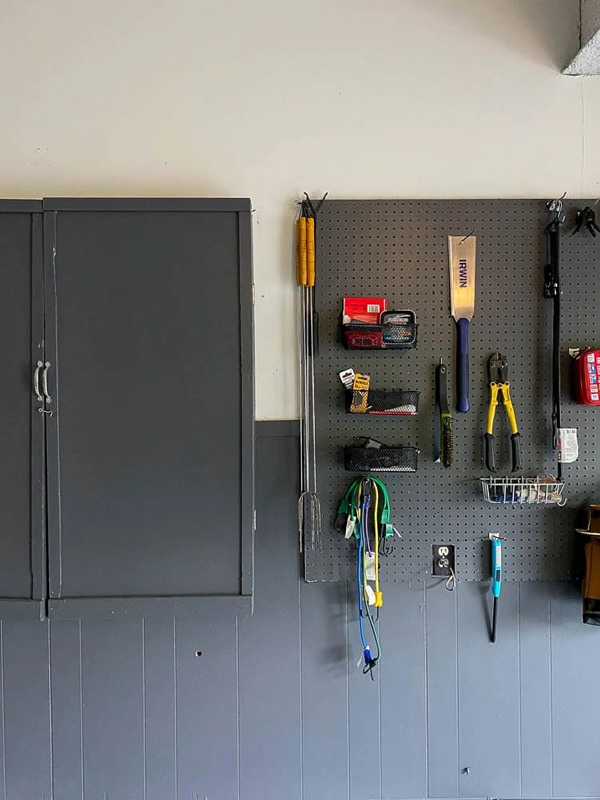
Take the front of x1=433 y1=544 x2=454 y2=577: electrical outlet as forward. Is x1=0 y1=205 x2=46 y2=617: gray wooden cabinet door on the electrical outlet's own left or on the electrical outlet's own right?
on the electrical outlet's own right

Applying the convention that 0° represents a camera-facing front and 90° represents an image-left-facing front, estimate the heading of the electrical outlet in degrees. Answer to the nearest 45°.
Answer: approximately 0°

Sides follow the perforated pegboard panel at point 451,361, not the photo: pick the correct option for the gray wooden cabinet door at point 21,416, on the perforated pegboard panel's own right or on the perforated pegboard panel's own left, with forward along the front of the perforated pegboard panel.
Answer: on the perforated pegboard panel's own right
